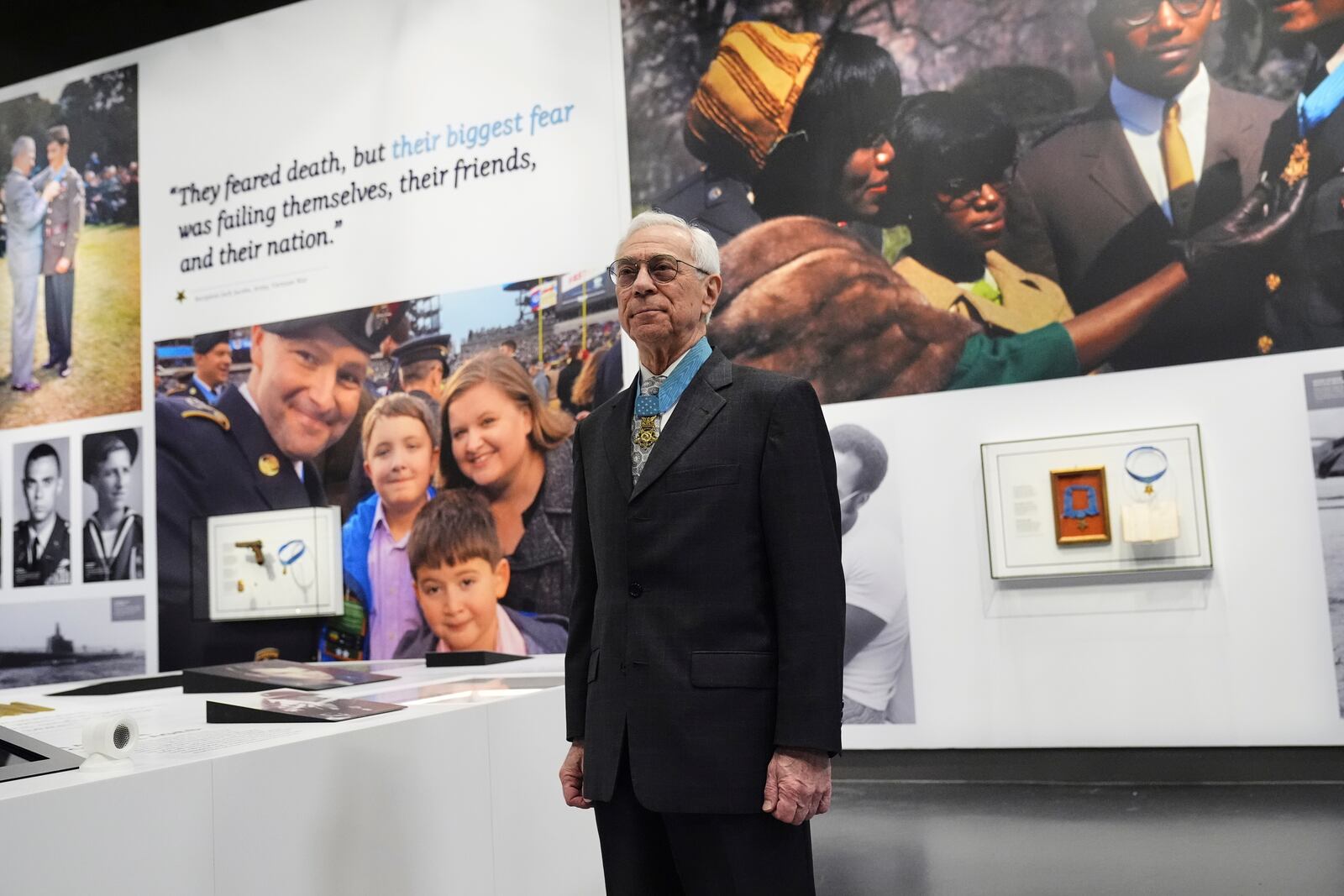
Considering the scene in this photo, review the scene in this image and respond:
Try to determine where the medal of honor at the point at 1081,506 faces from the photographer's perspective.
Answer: facing the viewer

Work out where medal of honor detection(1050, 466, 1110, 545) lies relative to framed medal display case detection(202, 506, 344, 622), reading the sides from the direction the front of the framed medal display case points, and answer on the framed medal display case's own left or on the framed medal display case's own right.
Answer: on the framed medal display case's own left

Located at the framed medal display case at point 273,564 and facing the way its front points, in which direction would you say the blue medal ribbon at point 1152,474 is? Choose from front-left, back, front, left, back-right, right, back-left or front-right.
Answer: front-left

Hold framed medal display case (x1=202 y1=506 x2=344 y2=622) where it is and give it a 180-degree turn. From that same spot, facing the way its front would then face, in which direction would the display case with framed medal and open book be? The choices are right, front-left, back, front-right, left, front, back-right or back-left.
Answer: back-right

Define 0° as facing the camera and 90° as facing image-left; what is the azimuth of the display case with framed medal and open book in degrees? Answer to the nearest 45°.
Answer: approximately 0°

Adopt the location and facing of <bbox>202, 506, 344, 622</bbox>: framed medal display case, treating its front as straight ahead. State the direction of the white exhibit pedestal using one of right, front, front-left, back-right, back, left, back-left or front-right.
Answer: front

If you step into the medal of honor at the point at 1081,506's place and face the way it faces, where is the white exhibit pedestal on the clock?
The white exhibit pedestal is roughly at 1 o'clock from the medal of honor.

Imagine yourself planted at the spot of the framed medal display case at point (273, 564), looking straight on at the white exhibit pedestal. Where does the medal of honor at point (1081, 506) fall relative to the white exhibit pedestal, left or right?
left

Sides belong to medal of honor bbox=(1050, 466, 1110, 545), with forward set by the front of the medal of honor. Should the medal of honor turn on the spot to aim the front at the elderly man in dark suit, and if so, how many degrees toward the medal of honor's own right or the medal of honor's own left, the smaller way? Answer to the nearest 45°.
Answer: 0° — it already faces them

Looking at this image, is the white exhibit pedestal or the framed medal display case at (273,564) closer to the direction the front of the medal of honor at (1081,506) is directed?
the white exhibit pedestal

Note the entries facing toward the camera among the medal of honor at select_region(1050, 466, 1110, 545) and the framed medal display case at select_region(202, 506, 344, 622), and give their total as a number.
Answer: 2
